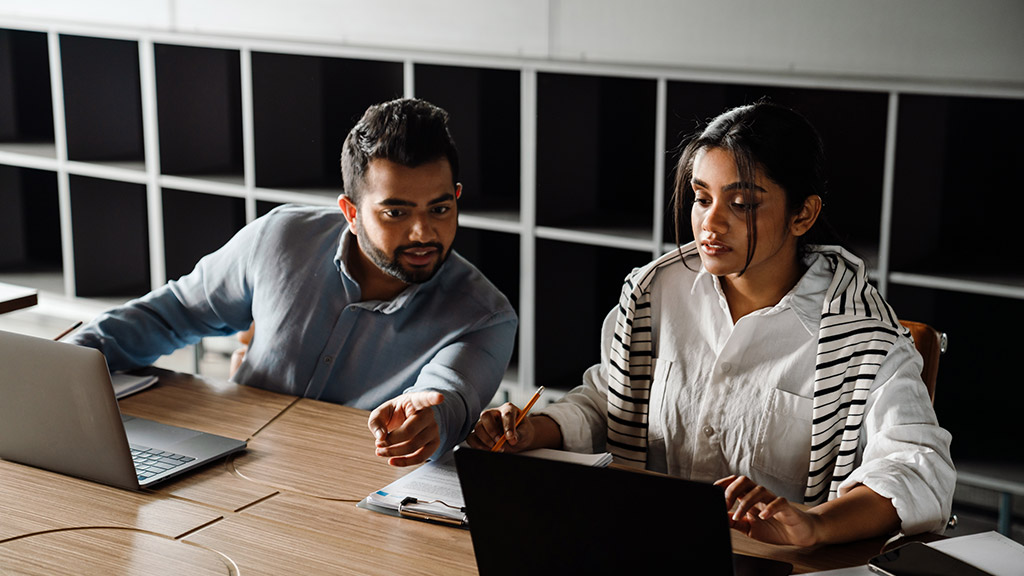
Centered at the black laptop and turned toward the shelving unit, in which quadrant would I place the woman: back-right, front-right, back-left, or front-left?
front-right

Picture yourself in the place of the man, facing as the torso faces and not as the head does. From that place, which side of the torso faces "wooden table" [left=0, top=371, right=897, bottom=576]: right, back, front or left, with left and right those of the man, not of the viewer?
front

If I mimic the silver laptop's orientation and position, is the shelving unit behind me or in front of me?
in front

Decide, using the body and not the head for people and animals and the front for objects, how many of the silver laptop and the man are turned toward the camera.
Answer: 1

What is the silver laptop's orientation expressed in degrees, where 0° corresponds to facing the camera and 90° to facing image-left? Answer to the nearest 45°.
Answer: approximately 225°

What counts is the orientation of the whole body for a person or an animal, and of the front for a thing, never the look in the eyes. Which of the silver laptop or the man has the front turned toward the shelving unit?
the silver laptop

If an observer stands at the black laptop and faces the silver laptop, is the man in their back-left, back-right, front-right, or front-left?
front-right

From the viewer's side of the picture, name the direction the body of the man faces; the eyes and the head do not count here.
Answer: toward the camera

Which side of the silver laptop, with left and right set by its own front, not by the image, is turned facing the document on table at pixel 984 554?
right

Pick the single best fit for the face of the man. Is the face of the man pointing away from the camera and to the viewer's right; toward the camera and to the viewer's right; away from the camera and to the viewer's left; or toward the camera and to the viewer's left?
toward the camera and to the viewer's right

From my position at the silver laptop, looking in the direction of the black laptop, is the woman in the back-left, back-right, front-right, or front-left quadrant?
front-left

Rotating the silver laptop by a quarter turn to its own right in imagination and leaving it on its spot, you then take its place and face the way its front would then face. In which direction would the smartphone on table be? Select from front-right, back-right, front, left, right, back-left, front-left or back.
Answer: front

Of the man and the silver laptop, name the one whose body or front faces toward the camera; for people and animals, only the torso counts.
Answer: the man

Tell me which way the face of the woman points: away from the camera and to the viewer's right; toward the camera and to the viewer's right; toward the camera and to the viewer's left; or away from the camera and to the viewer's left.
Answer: toward the camera and to the viewer's left

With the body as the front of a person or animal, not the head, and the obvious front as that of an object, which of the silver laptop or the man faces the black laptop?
the man
